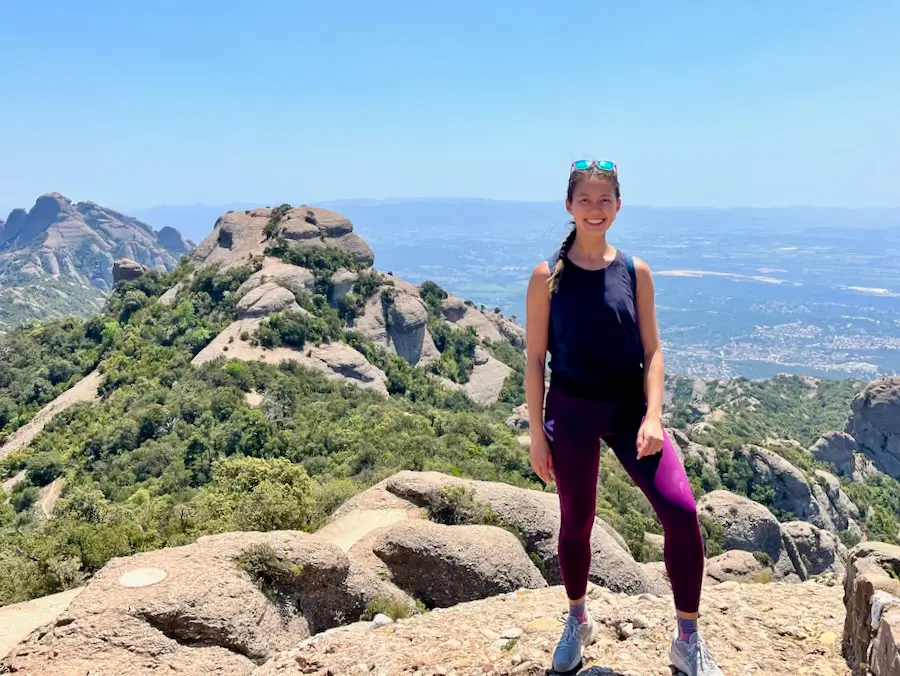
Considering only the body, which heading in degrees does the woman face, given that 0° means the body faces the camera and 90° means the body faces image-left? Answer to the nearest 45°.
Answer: approximately 0°

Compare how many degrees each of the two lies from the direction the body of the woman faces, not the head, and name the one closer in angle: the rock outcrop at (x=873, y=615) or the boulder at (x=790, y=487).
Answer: the rock outcrop

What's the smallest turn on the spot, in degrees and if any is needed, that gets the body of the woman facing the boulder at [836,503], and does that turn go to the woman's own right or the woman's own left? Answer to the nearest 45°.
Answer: approximately 180°

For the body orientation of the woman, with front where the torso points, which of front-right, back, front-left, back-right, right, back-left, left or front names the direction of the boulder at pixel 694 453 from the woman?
back

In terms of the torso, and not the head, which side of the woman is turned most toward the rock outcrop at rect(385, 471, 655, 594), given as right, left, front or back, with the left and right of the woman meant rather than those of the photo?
back

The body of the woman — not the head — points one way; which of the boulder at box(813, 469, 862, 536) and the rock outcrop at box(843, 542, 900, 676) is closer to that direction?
the rock outcrop
